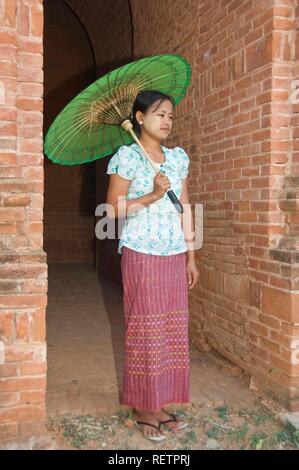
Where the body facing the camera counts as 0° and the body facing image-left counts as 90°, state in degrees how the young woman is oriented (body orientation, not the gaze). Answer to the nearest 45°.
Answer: approximately 315°

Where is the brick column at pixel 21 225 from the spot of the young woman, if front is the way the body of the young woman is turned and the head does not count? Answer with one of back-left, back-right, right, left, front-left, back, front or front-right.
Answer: back-right
